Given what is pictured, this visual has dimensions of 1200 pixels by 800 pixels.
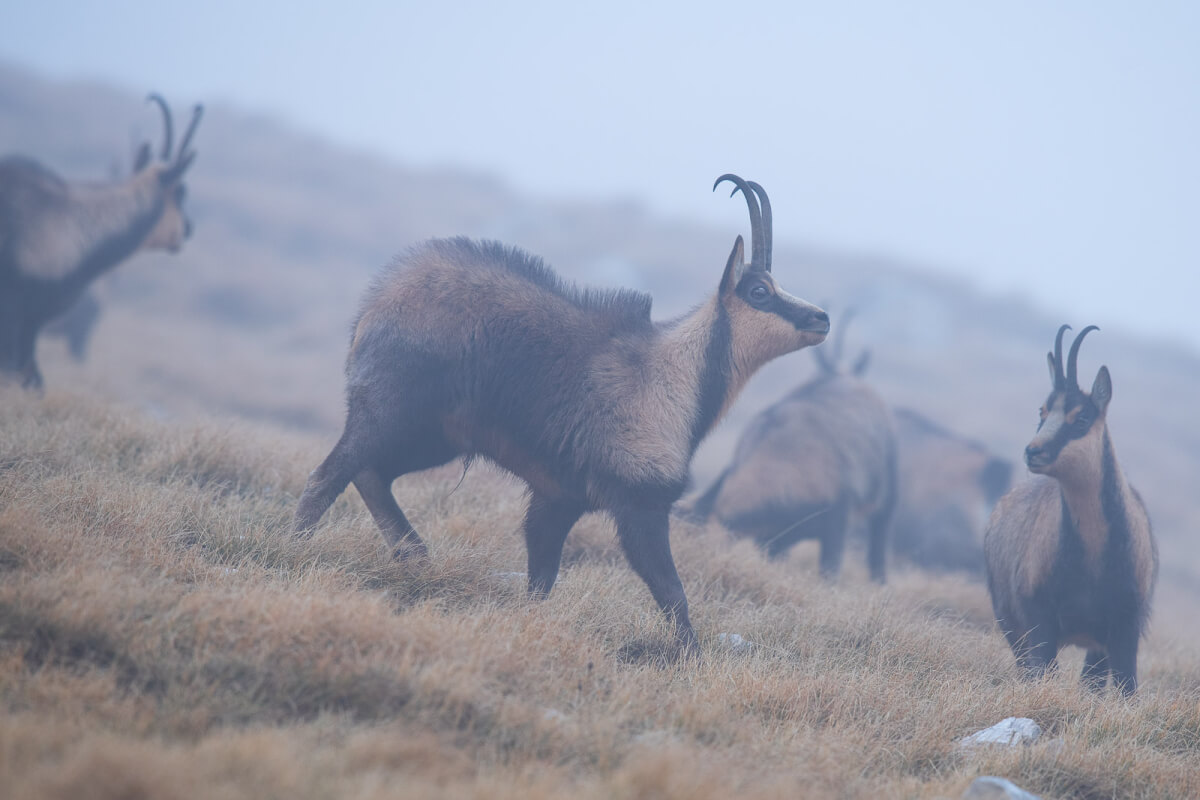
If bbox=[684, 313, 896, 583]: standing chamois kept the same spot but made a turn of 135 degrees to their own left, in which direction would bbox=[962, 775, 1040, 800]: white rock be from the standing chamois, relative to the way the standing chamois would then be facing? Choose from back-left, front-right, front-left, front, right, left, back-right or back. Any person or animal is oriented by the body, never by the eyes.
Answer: left

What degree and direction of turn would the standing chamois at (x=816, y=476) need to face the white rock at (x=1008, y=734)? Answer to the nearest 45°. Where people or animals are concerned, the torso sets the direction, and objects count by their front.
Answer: approximately 135° to its right

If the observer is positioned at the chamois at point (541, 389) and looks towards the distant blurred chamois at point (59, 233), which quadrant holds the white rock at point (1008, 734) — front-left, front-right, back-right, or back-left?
back-right

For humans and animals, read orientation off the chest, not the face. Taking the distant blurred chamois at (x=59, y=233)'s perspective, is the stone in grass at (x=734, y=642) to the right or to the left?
on its right

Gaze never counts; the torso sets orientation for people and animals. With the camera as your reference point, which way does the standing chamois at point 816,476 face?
facing away from the viewer and to the right of the viewer

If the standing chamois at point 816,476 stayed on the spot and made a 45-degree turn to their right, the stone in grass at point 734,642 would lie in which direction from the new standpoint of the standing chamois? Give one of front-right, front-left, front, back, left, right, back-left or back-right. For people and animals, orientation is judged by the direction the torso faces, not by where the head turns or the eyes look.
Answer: right

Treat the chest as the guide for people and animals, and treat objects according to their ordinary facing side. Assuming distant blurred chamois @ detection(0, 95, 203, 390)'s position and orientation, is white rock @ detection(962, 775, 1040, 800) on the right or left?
on its right

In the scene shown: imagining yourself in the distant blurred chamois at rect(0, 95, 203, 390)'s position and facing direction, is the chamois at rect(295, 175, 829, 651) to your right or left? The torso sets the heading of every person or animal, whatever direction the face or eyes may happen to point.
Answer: on your right

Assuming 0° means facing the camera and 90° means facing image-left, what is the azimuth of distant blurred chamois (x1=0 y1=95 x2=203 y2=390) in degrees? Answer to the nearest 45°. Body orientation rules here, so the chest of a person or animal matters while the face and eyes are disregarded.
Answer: approximately 270°

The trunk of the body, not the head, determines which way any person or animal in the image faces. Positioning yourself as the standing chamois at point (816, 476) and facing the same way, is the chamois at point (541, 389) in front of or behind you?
behind
